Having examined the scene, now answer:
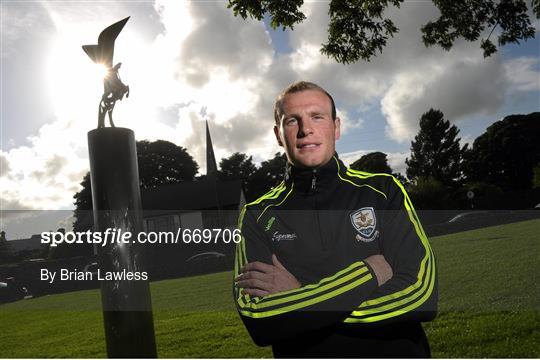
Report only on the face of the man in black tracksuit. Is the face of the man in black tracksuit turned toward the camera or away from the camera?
toward the camera

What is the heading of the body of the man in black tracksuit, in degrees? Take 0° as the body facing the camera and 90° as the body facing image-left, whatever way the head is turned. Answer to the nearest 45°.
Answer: approximately 0°

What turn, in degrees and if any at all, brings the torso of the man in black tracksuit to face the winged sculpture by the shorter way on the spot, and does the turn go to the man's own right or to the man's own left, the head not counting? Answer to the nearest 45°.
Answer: approximately 135° to the man's own right
